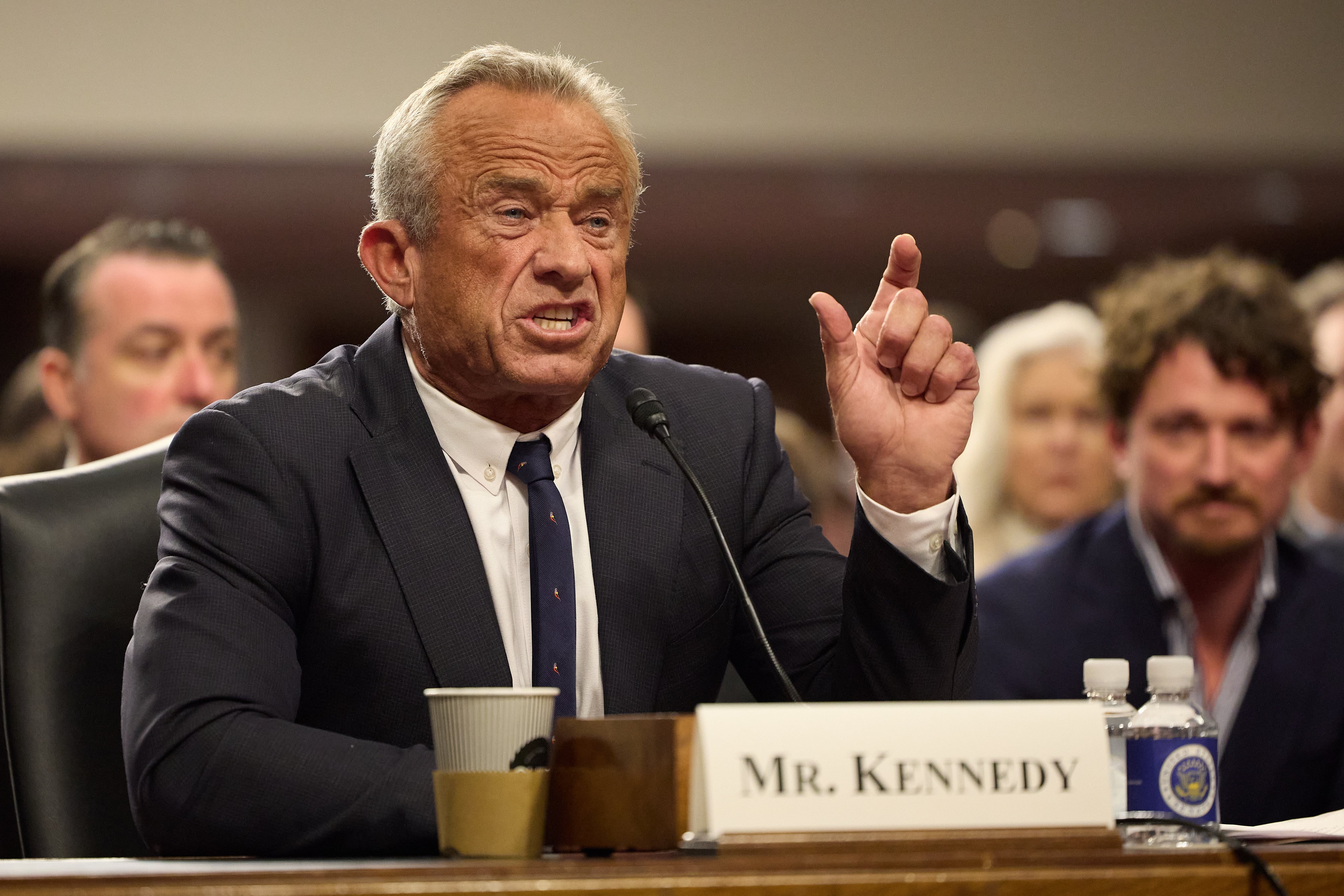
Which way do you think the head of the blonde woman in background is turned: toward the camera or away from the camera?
toward the camera

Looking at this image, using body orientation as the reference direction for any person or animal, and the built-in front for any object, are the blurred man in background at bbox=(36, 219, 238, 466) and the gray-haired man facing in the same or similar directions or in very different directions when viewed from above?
same or similar directions

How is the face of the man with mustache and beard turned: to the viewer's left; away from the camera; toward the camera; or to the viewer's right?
toward the camera

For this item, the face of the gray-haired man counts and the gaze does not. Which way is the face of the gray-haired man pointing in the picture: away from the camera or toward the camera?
toward the camera

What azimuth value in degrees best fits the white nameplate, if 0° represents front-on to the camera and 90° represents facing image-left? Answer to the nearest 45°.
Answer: approximately 0°

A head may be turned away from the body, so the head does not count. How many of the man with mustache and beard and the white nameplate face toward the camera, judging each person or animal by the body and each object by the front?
2

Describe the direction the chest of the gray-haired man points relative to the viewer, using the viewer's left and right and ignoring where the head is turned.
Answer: facing the viewer and to the right of the viewer

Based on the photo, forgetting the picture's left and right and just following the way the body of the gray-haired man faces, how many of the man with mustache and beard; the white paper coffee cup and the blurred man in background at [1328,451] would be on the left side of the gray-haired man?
2

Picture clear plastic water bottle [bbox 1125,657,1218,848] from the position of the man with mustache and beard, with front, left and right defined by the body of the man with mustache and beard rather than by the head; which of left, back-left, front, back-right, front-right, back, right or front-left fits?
front

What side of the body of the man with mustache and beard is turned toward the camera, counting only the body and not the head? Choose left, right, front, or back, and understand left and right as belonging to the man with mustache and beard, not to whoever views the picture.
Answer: front

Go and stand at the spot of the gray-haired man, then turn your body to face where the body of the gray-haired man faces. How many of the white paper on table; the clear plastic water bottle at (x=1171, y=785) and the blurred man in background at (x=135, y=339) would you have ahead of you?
2

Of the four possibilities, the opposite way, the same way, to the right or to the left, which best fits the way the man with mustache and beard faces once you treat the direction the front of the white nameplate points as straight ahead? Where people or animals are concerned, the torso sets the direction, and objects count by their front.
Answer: the same way
